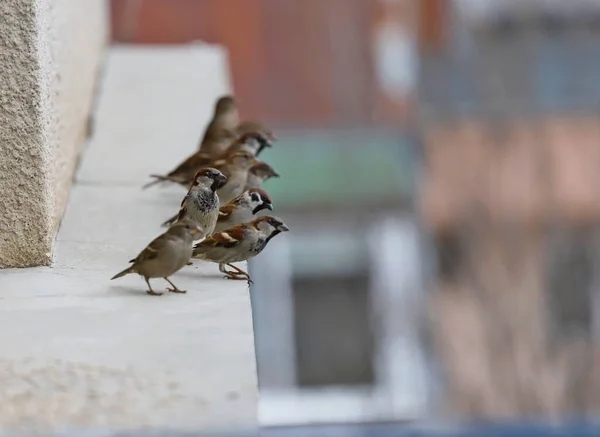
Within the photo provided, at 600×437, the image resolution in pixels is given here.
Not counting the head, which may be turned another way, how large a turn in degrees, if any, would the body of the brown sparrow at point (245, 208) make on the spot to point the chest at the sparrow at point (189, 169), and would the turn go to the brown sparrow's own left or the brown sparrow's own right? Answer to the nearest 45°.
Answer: approximately 90° to the brown sparrow's own left

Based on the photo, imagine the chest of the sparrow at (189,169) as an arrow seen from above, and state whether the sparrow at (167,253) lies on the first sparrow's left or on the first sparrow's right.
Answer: on the first sparrow's right

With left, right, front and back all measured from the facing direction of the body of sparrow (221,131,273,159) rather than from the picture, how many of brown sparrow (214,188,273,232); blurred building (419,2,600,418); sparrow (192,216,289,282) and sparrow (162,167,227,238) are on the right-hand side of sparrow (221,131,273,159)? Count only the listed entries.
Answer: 3

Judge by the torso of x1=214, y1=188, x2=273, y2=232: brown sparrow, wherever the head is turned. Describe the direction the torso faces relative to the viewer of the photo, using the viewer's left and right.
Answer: facing to the right of the viewer

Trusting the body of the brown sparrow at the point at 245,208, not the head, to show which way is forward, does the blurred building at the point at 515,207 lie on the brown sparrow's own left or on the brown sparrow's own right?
on the brown sparrow's own left

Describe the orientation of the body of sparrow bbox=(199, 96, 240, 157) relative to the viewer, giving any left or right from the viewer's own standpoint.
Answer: facing to the right of the viewer
